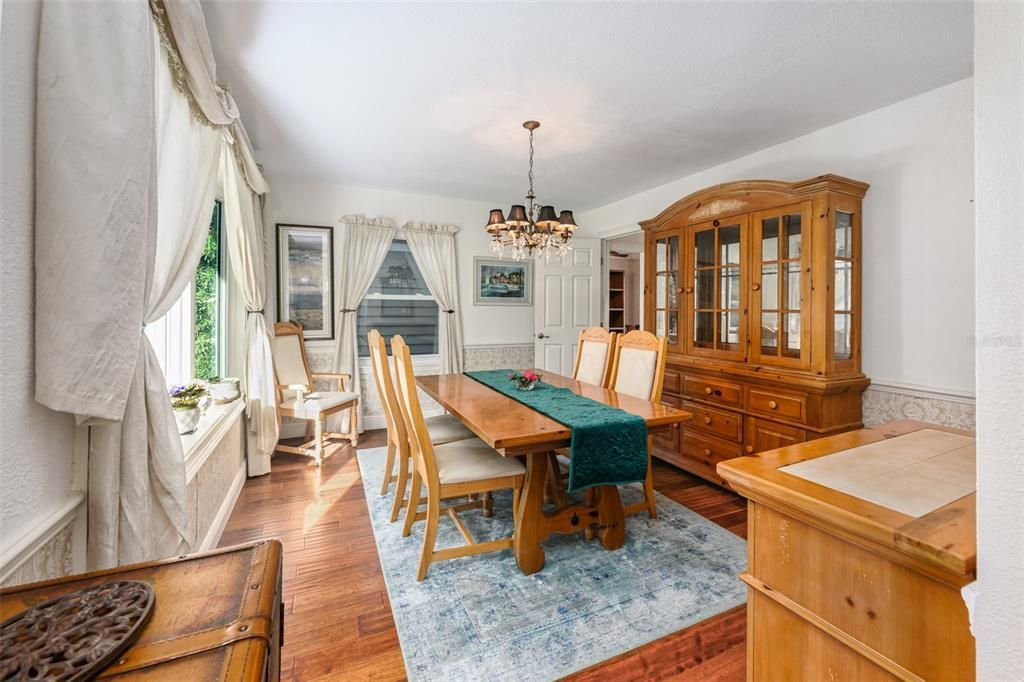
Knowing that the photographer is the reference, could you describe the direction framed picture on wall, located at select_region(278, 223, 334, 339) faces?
facing the viewer

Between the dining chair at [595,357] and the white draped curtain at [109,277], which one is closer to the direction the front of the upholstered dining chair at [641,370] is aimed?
the white draped curtain

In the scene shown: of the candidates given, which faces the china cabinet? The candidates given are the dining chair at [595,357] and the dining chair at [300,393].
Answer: the dining chair at [300,393]

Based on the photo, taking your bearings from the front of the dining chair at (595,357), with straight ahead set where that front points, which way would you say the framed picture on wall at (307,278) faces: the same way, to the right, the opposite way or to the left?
to the left

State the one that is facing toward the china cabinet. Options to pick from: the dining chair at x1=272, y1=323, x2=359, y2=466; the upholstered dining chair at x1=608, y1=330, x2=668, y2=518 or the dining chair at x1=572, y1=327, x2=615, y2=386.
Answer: the dining chair at x1=272, y1=323, x2=359, y2=466

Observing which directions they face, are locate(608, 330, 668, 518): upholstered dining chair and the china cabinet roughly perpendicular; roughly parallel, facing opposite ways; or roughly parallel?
roughly parallel

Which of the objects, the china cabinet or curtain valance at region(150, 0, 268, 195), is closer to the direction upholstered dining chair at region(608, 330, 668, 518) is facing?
the curtain valance

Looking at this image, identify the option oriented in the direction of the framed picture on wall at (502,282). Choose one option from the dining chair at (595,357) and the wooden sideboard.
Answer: the wooden sideboard

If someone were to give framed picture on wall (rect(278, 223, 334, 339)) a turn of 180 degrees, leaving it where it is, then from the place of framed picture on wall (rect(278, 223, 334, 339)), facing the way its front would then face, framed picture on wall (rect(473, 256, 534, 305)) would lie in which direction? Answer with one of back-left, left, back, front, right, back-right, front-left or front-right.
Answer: right

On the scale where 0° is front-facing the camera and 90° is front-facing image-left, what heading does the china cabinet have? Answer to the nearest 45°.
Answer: approximately 45°

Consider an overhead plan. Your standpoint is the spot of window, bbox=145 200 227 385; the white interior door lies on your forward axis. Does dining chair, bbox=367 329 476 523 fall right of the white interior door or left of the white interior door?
right

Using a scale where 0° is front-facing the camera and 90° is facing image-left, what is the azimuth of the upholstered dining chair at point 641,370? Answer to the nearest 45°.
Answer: approximately 45°

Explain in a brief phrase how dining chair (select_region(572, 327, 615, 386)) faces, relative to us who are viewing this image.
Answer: facing the viewer and to the left of the viewer

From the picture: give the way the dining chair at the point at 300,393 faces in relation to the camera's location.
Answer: facing the viewer and to the right of the viewer
